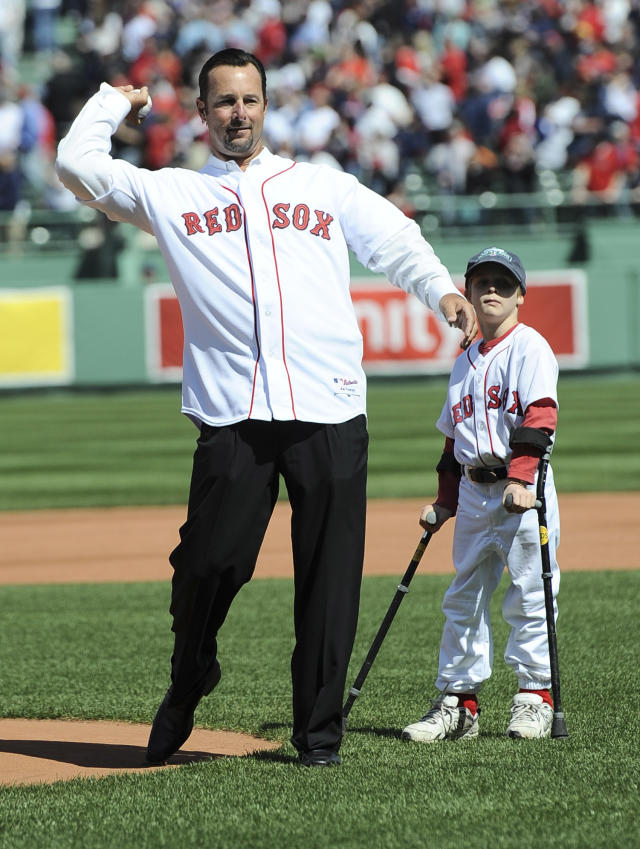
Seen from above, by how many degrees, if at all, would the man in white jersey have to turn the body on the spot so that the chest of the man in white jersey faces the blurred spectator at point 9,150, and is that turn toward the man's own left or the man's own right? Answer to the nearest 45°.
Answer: approximately 180°

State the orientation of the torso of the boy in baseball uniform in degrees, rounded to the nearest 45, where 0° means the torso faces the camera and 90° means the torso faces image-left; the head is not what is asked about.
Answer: approximately 45°

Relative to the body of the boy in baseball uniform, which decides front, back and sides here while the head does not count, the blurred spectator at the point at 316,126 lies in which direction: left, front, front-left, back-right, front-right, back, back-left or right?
back-right

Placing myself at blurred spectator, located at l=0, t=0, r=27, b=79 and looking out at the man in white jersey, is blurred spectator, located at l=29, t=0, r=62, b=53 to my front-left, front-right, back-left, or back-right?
back-left

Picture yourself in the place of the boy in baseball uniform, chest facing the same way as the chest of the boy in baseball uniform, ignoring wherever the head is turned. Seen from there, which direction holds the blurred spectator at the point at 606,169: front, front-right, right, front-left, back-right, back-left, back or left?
back-right

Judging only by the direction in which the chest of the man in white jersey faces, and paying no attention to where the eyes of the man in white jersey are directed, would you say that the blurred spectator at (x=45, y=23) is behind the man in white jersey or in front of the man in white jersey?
behind

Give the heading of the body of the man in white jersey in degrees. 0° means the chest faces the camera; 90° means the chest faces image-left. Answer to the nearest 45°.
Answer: approximately 0°
